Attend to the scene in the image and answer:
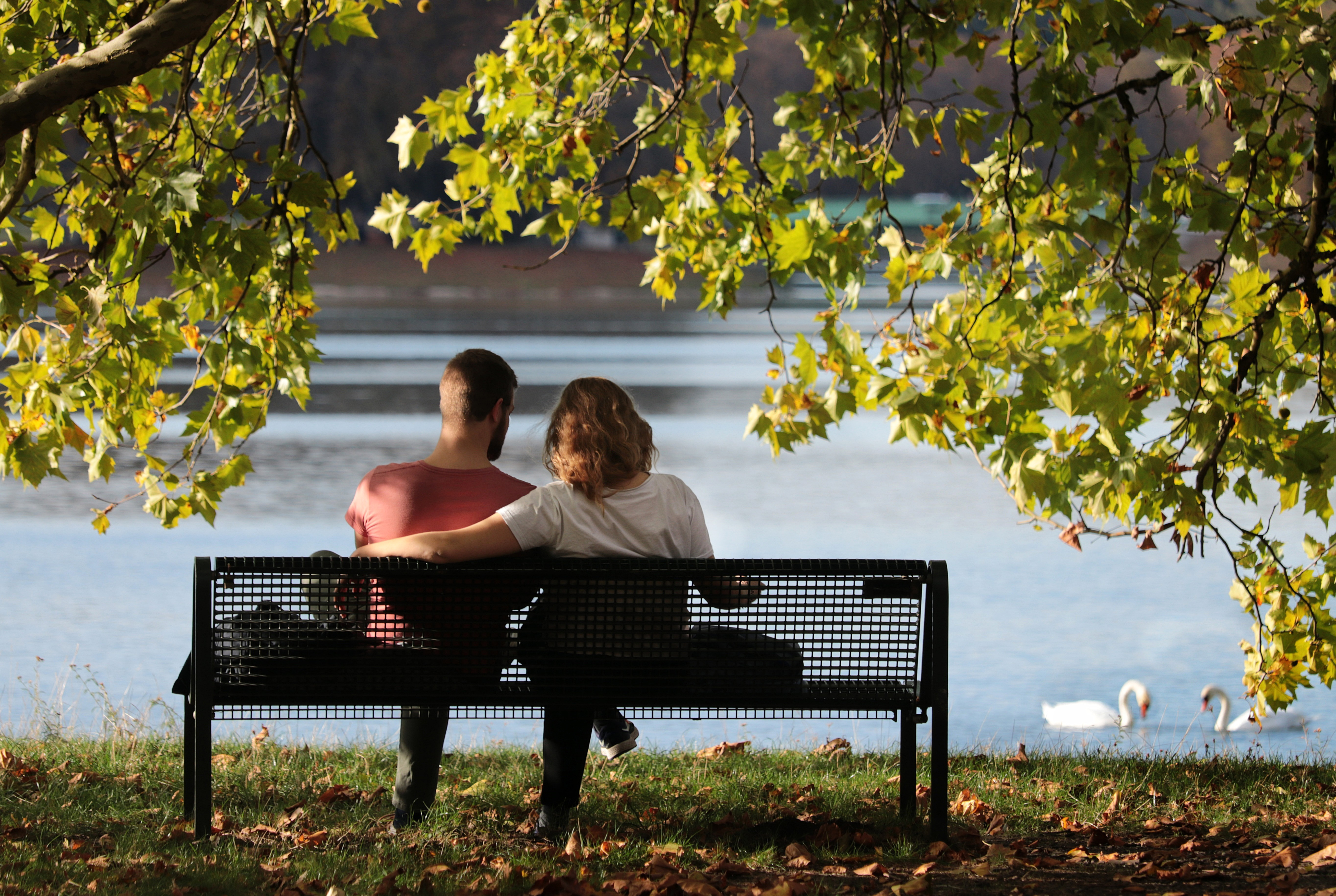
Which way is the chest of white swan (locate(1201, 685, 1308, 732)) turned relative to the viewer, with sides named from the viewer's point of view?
facing to the left of the viewer

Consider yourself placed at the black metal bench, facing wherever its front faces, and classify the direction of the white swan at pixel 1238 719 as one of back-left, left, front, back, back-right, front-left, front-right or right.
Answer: front-right

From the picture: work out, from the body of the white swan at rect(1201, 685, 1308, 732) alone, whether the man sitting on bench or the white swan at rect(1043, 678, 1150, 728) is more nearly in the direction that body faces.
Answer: the white swan

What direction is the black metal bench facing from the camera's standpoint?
away from the camera

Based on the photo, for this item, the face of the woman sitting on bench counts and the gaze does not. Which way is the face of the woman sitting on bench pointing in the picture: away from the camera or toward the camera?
away from the camera

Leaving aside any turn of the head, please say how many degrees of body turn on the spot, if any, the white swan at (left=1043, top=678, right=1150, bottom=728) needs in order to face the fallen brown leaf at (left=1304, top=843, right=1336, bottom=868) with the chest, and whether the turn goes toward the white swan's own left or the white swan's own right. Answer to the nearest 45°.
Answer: approximately 90° to the white swan's own right

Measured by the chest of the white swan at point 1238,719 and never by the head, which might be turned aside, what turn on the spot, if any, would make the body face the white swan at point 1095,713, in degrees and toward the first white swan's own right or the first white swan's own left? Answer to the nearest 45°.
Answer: approximately 45° to the first white swan's own left

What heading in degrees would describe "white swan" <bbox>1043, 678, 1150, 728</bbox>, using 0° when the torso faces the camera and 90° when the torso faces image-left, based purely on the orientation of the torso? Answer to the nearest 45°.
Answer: approximately 270°

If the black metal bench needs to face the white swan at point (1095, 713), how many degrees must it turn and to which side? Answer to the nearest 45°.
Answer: approximately 45° to its right

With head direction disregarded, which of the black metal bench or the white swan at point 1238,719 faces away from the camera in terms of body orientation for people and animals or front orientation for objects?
the black metal bench

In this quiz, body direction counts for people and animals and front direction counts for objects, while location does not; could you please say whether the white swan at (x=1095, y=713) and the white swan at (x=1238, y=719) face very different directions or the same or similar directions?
very different directions

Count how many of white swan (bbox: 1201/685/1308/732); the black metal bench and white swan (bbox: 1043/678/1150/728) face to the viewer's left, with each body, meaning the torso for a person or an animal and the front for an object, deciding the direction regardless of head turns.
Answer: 1

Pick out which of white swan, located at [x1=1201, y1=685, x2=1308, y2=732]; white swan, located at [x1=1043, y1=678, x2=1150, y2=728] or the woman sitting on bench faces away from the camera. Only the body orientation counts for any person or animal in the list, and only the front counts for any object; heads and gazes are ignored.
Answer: the woman sitting on bench

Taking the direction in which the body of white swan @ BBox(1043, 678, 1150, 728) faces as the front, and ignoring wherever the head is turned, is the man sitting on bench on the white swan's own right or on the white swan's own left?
on the white swan's own right

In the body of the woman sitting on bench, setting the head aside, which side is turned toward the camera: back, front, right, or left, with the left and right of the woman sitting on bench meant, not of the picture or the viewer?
back

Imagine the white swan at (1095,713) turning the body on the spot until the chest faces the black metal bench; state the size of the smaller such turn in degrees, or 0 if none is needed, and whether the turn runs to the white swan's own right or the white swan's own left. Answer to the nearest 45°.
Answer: approximately 90° to the white swan's own right
